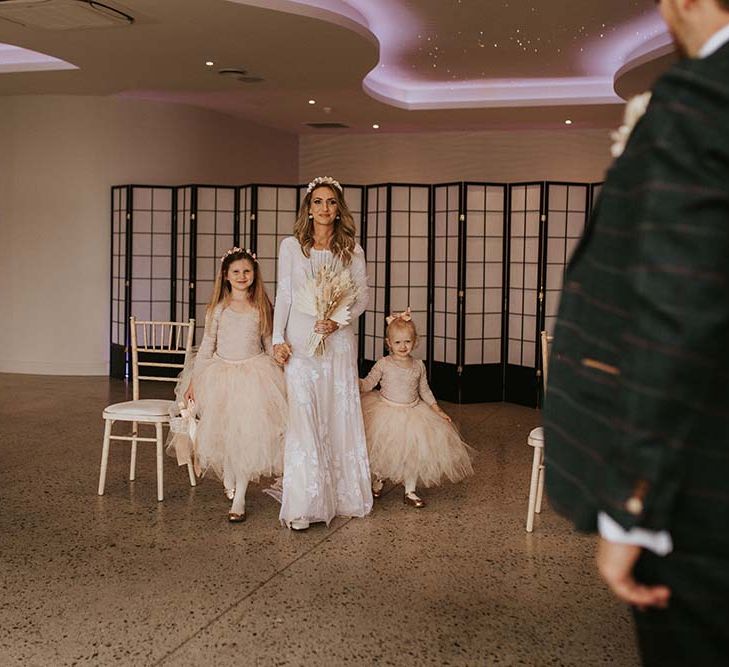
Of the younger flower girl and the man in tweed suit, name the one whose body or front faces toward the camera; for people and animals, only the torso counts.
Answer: the younger flower girl

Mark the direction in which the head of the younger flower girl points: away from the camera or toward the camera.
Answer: toward the camera

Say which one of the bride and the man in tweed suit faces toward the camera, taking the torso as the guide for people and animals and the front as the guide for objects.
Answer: the bride

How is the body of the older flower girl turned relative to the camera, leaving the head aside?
toward the camera

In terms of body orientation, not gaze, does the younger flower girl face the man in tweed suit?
yes

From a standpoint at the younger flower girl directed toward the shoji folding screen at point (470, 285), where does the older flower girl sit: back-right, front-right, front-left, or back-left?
back-left

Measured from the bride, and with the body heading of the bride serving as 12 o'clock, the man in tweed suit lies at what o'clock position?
The man in tweed suit is roughly at 12 o'clock from the bride.
